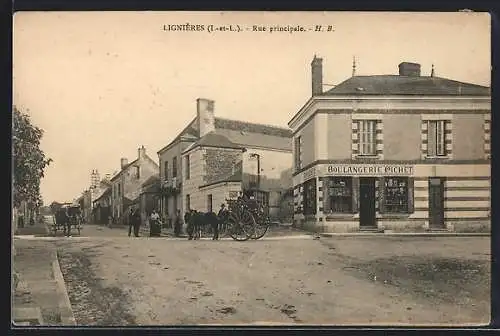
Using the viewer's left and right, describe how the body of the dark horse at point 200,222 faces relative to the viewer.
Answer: facing to the left of the viewer

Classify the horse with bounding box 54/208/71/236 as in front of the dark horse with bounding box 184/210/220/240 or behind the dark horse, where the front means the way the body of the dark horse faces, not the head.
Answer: in front
